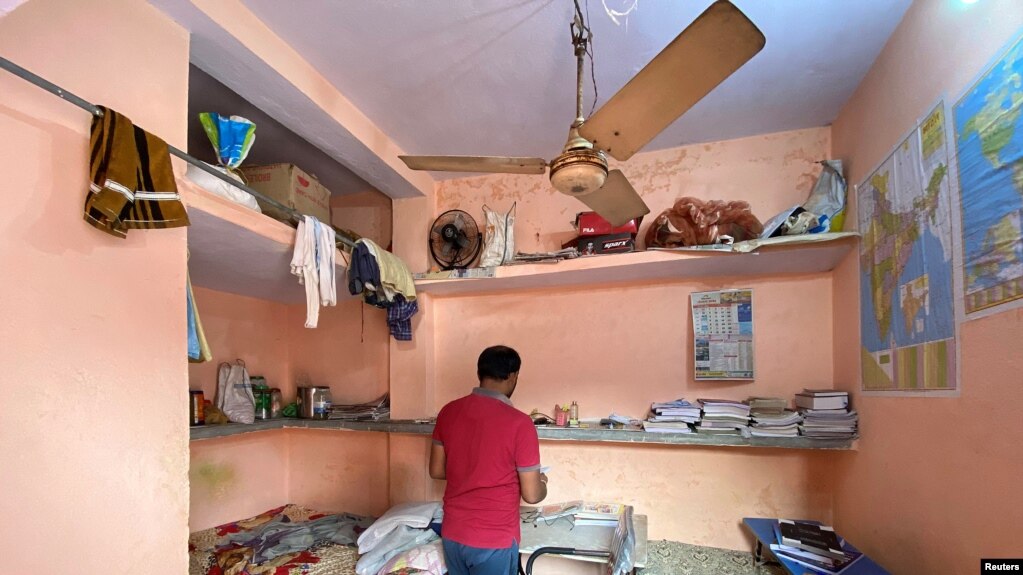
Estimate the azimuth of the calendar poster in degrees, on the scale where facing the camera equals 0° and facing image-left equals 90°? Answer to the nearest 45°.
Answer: approximately 0°

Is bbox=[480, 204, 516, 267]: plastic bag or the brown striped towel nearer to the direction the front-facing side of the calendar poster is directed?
the brown striped towel

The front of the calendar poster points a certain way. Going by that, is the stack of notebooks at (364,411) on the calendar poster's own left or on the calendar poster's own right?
on the calendar poster's own right

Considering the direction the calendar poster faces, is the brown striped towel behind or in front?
in front

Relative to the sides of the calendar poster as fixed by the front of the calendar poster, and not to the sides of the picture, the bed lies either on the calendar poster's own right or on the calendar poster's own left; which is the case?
on the calendar poster's own right

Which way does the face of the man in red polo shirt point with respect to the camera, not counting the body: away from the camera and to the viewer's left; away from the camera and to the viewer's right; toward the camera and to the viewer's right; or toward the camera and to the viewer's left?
away from the camera and to the viewer's right

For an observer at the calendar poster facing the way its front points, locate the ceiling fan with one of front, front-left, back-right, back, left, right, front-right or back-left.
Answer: front

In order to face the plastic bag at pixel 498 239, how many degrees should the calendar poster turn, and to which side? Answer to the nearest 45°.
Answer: approximately 90° to its right

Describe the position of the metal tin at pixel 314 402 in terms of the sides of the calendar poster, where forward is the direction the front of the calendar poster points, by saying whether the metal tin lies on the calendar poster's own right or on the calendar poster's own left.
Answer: on the calendar poster's own right

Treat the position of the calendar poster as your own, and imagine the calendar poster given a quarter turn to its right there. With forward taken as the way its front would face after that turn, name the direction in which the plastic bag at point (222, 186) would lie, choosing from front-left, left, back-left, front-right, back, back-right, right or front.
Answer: front-left

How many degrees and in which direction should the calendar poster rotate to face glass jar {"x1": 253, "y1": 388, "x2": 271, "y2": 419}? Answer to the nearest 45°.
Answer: approximately 90° to its right
